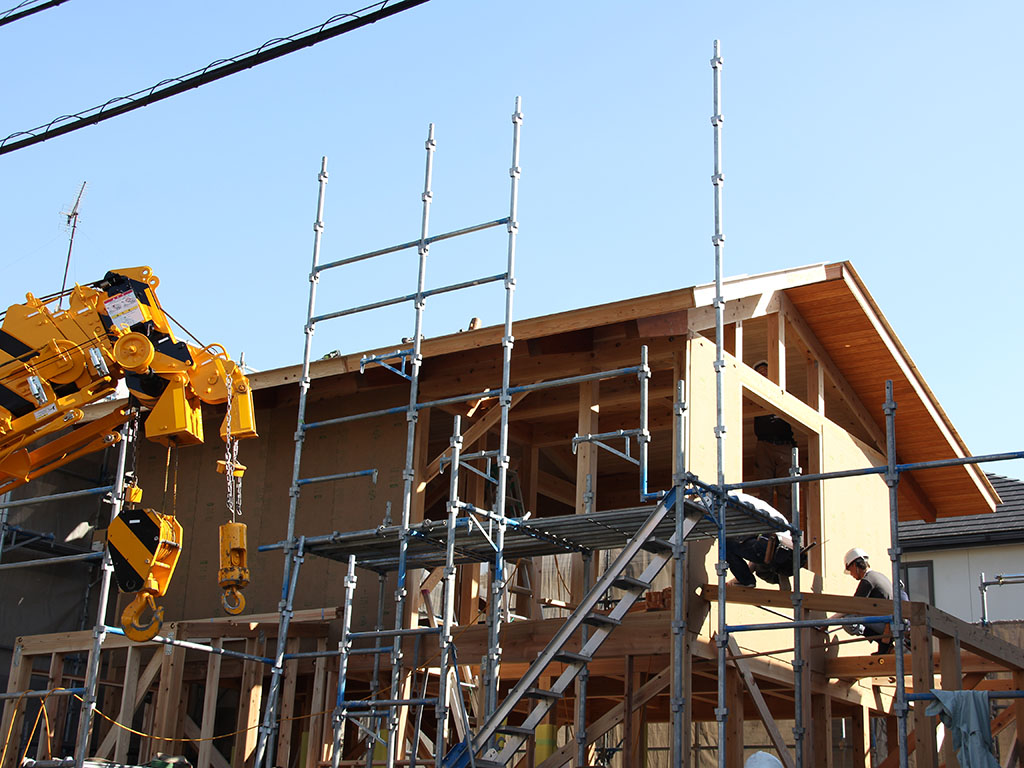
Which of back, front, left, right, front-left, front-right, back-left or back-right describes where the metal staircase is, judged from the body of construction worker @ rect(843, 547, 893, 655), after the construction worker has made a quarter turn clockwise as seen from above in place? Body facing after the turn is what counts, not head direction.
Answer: back-left

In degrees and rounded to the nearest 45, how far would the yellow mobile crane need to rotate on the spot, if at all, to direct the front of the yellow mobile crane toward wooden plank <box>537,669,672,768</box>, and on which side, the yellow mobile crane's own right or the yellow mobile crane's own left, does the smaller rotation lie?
0° — it already faces it

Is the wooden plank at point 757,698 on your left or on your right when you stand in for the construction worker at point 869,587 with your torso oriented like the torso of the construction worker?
on your left

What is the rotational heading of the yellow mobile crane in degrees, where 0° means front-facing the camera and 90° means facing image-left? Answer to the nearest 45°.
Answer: approximately 270°

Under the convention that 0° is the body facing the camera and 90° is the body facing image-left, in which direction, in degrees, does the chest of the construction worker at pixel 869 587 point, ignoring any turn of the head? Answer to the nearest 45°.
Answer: approximately 90°
